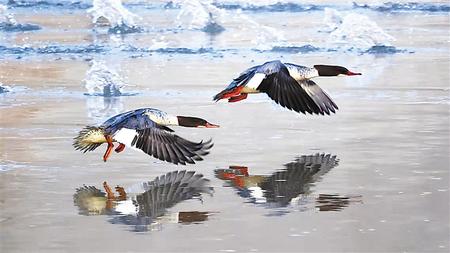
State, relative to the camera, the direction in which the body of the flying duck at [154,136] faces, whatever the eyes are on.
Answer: to the viewer's right

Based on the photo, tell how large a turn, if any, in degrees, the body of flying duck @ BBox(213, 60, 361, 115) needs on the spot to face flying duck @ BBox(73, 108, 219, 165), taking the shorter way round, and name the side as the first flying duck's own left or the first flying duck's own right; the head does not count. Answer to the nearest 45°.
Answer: approximately 135° to the first flying duck's own right

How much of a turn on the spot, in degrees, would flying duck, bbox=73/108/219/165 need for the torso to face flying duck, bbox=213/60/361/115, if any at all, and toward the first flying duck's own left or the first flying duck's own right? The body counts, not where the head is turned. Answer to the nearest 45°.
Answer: approximately 45° to the first flying duck's own left

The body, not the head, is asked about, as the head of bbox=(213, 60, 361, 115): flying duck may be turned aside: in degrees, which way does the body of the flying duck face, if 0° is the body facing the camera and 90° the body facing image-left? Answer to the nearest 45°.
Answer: approximately 270°

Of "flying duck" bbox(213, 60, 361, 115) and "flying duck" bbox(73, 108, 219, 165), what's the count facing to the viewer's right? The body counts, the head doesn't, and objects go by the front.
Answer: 2
